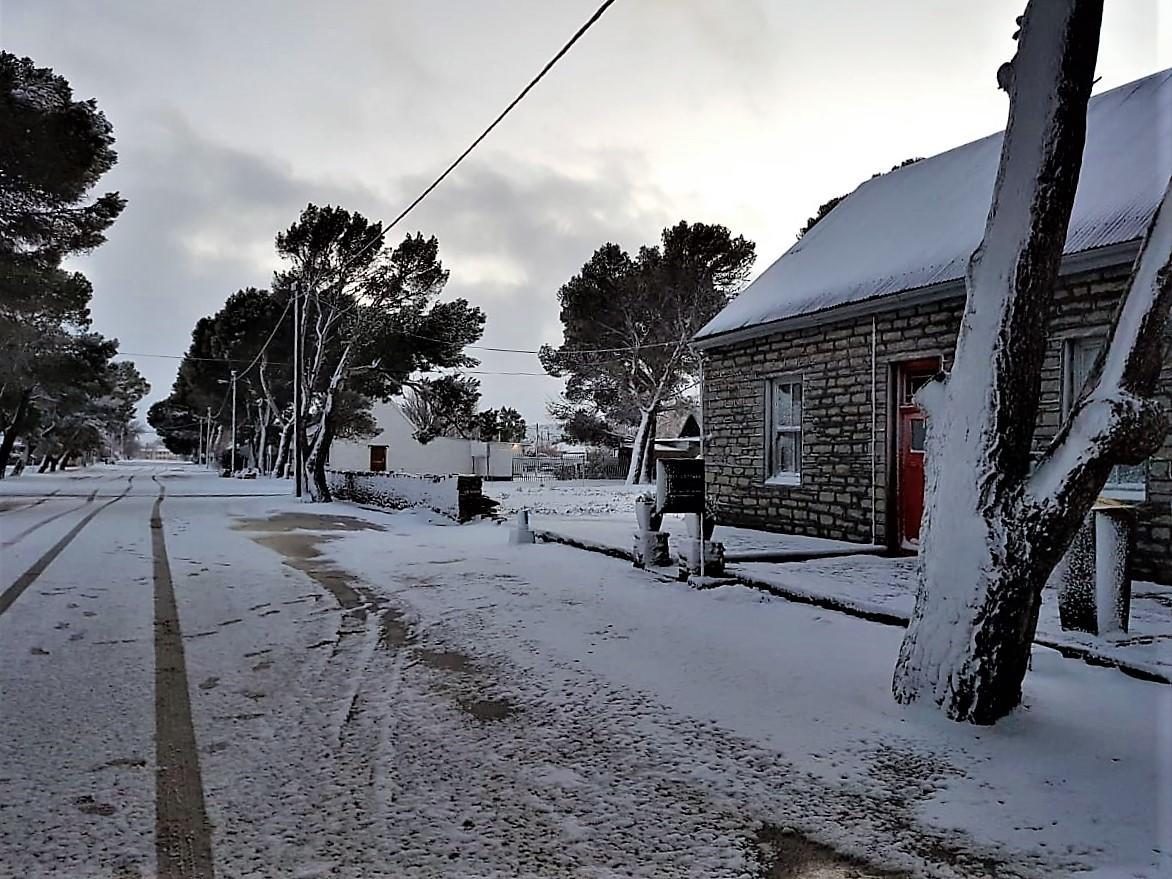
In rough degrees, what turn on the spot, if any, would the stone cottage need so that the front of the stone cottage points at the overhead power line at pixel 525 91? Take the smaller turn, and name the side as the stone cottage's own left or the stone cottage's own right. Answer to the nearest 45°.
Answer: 0° — it already faces it

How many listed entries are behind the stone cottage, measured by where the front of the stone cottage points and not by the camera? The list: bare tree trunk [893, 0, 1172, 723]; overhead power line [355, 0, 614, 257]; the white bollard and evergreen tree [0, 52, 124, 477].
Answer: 0

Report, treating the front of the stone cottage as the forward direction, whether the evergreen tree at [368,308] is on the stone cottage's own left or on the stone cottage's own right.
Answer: on the stone cottage's own right

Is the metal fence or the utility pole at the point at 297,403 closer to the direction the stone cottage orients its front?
the utility pole

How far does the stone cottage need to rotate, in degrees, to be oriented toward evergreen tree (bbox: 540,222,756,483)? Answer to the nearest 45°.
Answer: approximately 90° to its right

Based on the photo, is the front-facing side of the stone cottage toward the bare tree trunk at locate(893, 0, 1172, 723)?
no

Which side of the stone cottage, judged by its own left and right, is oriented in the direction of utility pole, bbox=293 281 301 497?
right

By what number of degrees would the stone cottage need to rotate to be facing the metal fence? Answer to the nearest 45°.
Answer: approximately 90° to its right

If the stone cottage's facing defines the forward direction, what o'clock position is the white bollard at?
The white bollard is roughly at 1 o'clock from the stone cottage.

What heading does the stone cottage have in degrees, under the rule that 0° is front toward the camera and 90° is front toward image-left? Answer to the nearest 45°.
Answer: approximately 45°

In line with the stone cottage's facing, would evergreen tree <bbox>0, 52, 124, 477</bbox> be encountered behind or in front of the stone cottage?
in front

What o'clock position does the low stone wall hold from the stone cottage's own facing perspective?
The low stone wall is roughly at 2 o'clock from the stone cottage.
